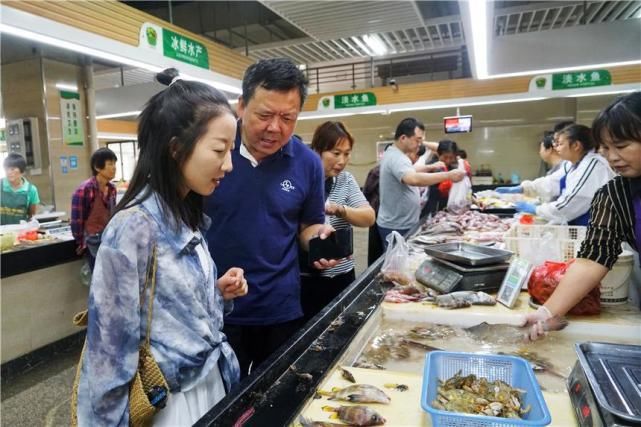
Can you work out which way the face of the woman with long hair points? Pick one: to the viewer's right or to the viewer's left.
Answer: to the viewer's right

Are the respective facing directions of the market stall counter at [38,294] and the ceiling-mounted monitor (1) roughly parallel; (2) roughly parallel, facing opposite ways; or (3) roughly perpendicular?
roughly perpendicular

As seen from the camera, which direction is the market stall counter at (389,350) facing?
to the viewer's left

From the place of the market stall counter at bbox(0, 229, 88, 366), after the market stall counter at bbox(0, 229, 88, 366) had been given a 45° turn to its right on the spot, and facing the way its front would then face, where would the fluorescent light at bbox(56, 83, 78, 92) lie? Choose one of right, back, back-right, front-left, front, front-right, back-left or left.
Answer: back

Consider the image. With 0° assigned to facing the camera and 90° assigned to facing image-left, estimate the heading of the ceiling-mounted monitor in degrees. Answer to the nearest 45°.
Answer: approximately 0°

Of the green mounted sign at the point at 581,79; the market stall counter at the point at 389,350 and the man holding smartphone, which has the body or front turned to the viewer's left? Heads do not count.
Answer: the market stall counter

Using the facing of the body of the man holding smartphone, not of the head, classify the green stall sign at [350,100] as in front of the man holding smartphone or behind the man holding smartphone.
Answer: behind
